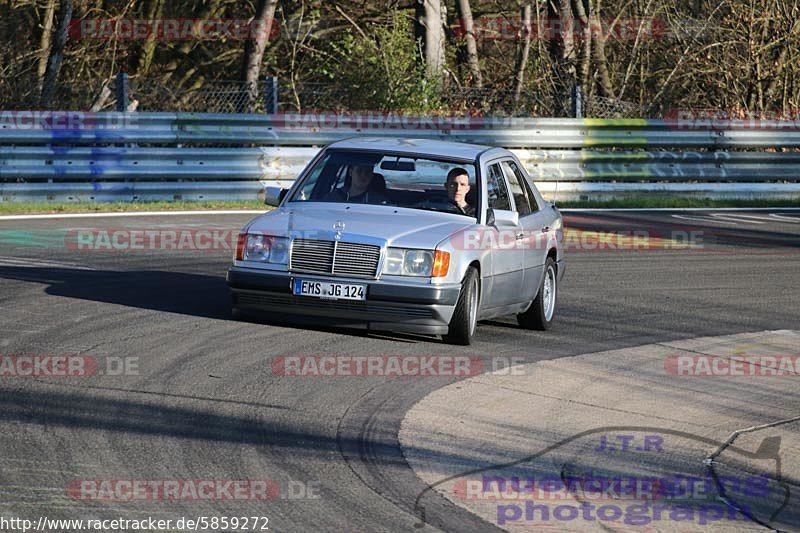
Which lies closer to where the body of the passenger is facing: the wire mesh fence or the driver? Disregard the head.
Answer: the driver

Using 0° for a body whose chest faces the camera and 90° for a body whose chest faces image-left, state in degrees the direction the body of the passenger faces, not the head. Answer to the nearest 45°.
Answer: approximately 0°

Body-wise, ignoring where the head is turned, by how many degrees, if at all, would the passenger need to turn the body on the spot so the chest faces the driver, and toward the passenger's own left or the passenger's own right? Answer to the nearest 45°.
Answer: approximately 90° to the passenger's own left

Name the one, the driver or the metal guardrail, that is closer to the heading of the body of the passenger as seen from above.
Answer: the driver

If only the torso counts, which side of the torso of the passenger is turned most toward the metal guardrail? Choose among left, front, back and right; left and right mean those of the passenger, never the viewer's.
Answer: back

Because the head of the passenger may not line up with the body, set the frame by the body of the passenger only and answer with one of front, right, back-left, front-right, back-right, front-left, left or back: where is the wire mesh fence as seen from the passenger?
back
